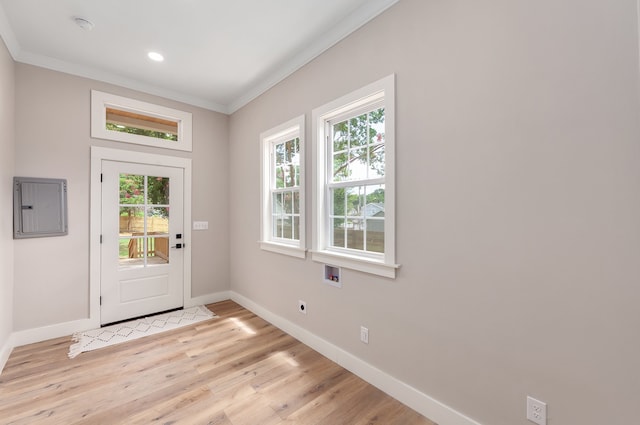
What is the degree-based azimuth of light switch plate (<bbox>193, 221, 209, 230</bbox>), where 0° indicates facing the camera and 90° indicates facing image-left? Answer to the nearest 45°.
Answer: approximately 0°

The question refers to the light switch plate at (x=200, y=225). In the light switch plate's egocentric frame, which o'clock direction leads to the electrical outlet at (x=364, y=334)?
The electrical outlet is roughly at 11 o'clock from the light switch plate.

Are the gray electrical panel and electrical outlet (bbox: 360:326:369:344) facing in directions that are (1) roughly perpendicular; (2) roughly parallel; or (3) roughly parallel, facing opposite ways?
roughly perpendicular

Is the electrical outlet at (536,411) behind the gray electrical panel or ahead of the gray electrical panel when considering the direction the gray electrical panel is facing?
ahead

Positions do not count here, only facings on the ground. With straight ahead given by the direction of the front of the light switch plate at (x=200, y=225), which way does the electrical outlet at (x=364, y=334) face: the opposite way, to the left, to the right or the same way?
to the right

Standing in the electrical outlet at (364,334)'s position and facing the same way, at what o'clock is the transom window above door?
The transom window above door is roughly at 2 o'clock from the electrical outlet.

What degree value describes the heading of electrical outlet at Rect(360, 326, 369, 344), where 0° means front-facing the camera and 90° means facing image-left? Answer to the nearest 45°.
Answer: approximately 45°
